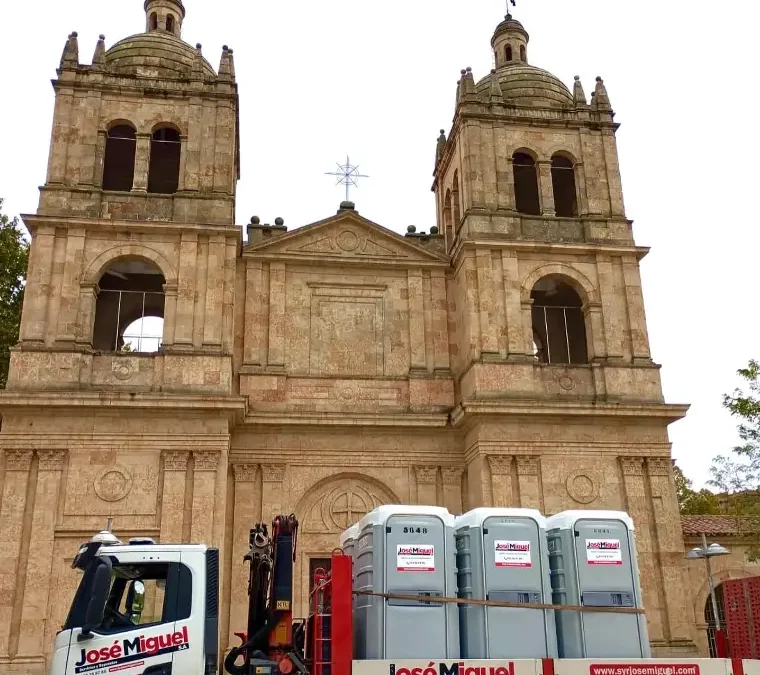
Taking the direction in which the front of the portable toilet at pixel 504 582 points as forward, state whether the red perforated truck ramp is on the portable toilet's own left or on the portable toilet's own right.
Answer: on the portable toilet's own left

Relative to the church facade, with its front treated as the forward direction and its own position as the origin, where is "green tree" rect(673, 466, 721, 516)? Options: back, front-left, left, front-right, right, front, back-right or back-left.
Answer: back-left

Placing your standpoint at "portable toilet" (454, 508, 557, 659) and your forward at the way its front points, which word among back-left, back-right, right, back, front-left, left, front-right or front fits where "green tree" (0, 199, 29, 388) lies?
back-right

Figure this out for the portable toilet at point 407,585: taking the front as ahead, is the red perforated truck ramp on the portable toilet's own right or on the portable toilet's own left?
on the portable toilet's own left

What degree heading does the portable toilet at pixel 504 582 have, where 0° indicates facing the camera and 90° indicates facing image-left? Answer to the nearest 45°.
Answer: approximately 0°

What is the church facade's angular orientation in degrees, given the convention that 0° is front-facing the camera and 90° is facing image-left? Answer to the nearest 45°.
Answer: approximately 0°

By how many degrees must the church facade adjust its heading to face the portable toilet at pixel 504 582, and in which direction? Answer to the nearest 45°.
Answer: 0° — it already faces it

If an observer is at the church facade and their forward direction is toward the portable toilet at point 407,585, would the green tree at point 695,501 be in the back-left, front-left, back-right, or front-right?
back-left

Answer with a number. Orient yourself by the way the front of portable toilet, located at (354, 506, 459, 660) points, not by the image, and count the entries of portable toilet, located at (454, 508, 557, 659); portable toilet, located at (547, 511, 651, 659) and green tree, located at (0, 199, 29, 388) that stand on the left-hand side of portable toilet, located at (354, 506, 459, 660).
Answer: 2

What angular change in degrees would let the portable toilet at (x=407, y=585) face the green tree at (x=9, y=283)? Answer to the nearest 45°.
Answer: approximately 135° to its right

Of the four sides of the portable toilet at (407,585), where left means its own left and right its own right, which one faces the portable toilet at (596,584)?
left
